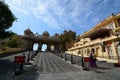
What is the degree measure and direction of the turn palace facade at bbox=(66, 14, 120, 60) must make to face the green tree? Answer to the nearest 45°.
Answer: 0° — it already faces it

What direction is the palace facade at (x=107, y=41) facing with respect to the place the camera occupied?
facing the viewer and to the left of the viewer
